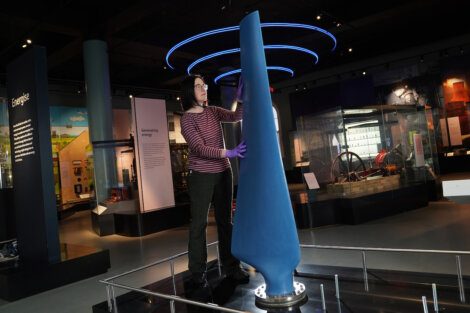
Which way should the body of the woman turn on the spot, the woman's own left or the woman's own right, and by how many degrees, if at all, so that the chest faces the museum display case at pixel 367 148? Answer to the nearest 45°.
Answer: approximately 90° to the woman's own left

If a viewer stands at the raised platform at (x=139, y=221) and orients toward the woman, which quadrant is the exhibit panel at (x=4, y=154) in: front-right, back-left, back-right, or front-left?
back-right

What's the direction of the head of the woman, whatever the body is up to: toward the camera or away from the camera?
toward the camera

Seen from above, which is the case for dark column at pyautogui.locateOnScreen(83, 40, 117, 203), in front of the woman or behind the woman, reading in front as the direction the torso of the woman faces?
behind

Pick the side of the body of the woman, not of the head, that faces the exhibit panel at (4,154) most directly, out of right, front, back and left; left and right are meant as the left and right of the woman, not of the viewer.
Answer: back

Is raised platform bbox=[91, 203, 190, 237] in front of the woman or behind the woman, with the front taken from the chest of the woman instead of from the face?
behind

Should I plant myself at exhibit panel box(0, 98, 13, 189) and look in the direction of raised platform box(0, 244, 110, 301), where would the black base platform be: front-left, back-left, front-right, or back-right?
front-left

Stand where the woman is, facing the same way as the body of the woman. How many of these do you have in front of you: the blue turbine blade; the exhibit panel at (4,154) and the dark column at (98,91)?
1

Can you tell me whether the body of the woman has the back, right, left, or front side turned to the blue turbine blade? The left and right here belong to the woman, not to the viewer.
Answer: front

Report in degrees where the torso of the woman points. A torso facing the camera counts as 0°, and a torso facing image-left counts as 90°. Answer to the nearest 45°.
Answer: approximately 315°
